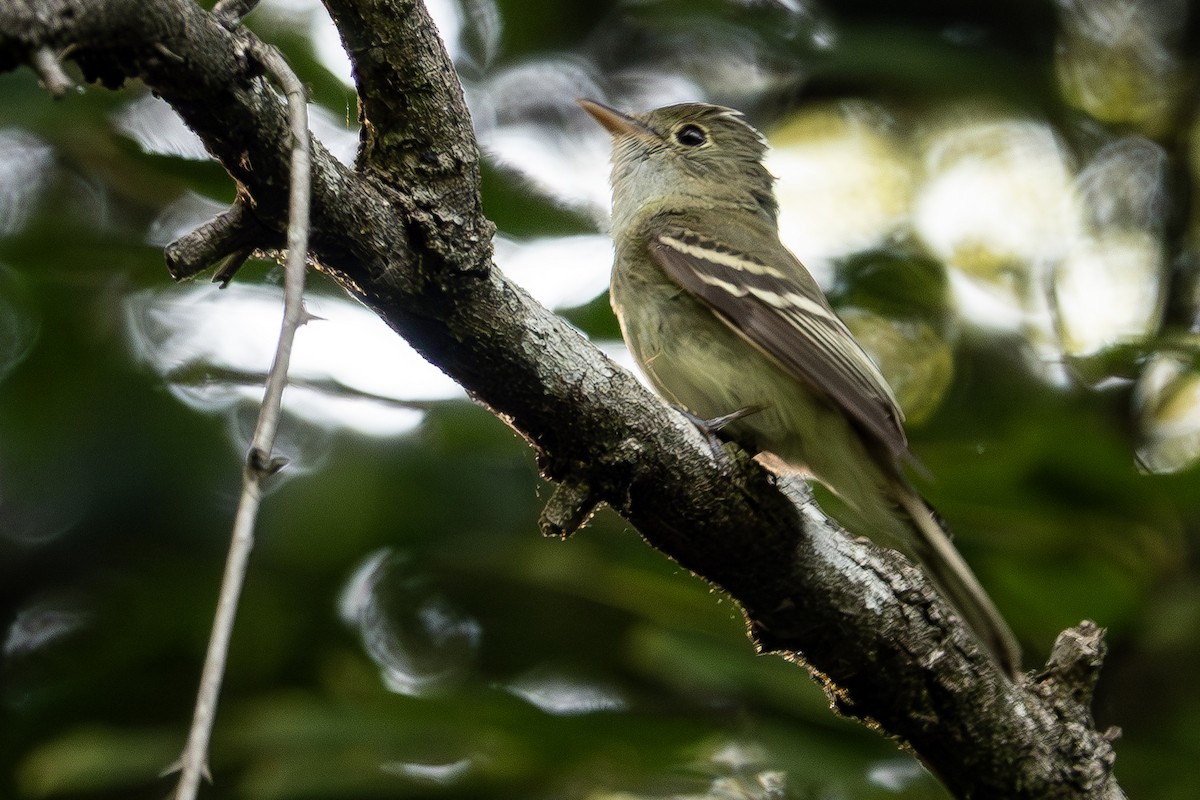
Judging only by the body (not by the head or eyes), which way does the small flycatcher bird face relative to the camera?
to the viewer's left

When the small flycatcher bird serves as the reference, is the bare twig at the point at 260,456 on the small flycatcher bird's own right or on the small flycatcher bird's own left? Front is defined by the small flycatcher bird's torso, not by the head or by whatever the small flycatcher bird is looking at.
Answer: on the small flycatcher bird's own left
